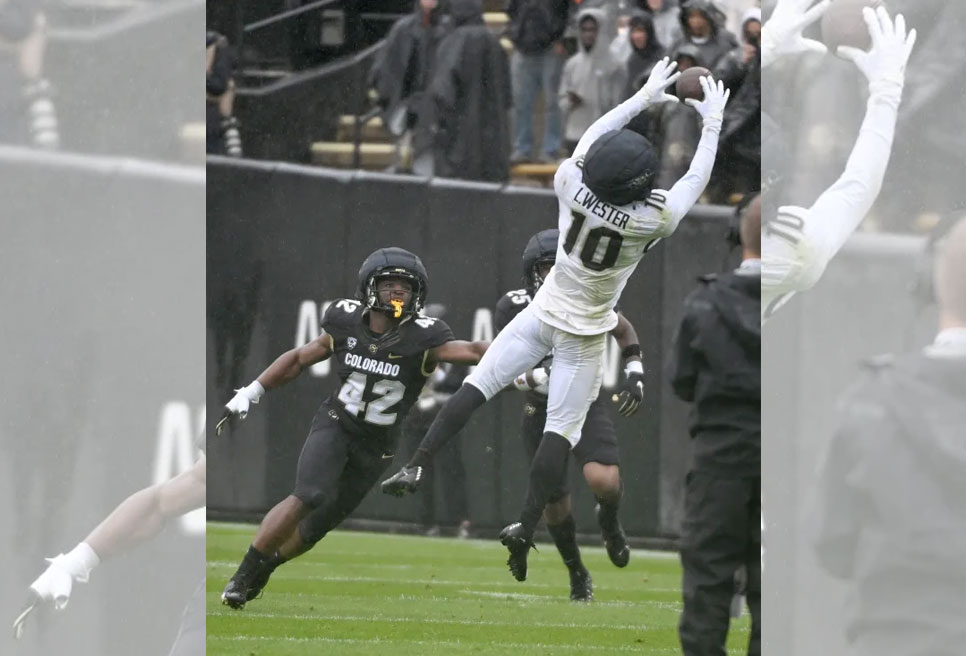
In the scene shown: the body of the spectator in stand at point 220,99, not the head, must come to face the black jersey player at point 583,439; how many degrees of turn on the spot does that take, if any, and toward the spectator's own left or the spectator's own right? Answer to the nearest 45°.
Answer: approximately 45° to the spectator's own left

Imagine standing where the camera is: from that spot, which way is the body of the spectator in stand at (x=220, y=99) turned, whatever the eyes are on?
toward the camera

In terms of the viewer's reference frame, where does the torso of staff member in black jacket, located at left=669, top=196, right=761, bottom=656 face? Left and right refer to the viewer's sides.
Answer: facing away from the viewer

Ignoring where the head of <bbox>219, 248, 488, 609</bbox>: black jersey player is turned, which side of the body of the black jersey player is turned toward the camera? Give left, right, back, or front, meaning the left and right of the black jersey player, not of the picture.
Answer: front
